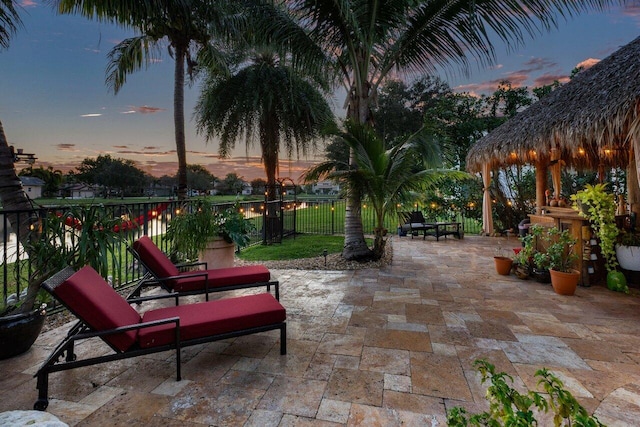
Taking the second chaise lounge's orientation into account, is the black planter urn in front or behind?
behind

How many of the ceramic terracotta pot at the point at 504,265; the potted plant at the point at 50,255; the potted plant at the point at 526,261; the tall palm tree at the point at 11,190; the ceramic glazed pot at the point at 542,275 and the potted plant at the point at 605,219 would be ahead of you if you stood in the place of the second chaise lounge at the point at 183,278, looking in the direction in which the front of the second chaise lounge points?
4

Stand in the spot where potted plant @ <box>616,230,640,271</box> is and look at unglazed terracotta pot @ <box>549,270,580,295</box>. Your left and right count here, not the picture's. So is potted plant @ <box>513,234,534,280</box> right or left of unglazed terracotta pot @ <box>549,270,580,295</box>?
right

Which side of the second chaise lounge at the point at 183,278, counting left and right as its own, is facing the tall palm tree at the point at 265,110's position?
left

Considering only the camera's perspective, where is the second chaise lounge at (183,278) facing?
facing to the right of the viewer

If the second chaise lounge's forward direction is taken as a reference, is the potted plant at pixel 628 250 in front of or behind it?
in front

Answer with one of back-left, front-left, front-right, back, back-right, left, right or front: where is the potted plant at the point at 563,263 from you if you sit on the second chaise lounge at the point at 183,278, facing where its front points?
front

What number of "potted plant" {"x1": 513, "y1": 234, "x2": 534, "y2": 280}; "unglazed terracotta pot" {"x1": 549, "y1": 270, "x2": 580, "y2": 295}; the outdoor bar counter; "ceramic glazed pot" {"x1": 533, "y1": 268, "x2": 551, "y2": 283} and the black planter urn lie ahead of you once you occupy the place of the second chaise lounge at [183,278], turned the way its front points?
4

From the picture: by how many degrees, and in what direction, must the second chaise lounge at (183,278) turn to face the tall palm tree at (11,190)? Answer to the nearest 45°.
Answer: approximately 180°

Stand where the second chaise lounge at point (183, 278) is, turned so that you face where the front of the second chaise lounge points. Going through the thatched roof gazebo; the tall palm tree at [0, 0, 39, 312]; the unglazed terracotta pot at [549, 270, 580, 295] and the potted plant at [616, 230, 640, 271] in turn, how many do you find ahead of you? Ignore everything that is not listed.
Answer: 3

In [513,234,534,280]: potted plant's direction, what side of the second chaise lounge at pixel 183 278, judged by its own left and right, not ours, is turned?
front

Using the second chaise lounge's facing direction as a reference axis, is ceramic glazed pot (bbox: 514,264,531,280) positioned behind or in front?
in front

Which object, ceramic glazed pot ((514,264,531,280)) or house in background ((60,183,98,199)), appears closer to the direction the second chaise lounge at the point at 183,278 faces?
the ceramic glazed pot

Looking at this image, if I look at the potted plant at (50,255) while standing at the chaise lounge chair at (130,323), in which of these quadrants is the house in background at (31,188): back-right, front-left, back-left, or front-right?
front-right

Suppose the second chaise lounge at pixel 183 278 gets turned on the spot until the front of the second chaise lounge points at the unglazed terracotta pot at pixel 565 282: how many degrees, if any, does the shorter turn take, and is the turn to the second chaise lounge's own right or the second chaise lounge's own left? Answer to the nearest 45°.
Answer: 0° — it already faces it
